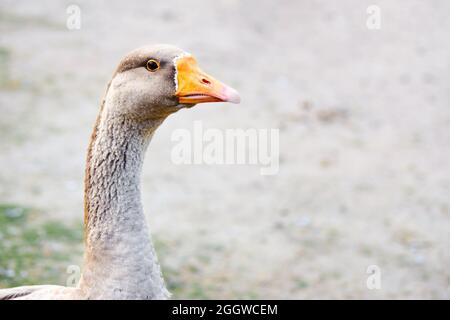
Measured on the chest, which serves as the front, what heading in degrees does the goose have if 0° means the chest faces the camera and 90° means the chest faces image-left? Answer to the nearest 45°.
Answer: approximately 270°
